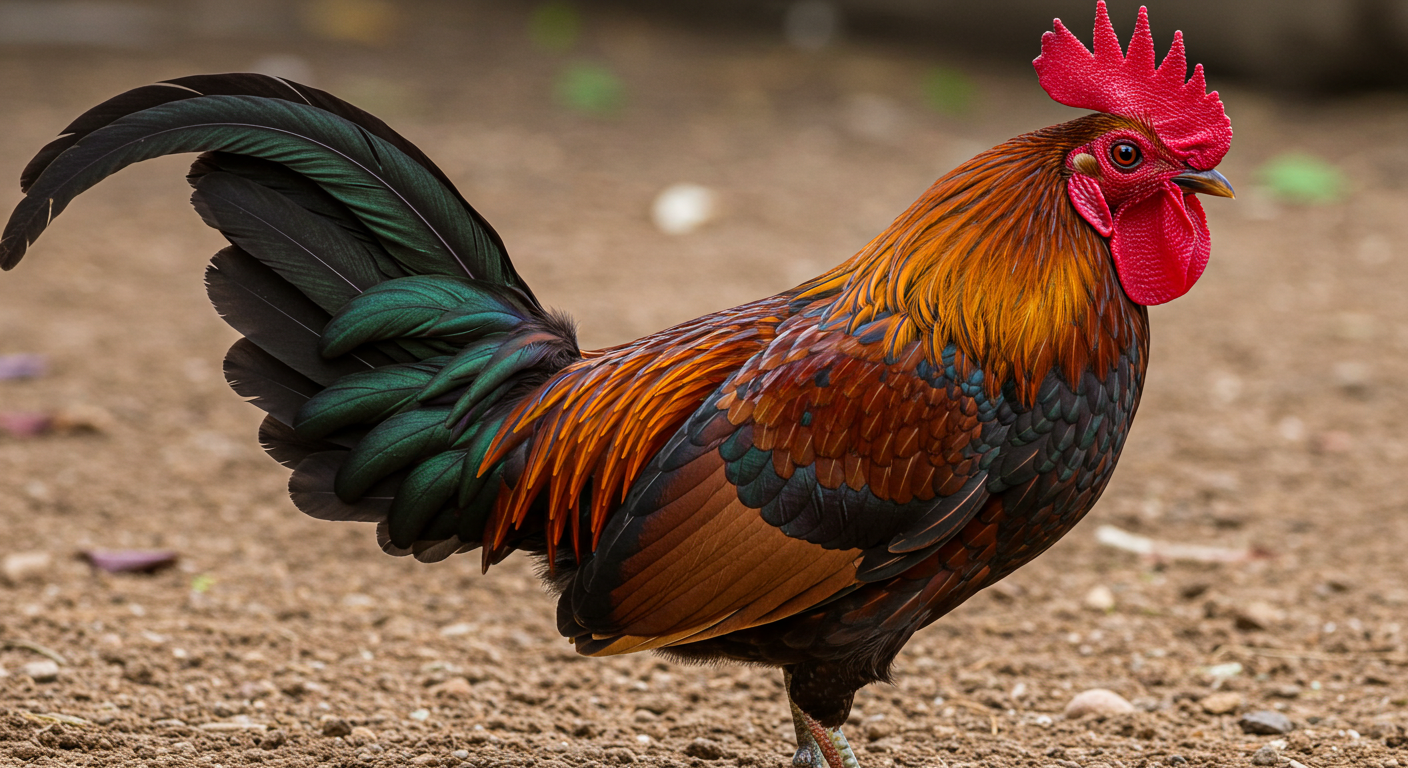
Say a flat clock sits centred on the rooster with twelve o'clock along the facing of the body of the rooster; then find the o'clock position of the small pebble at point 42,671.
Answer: The small pebble is roughly at 7 o'clock from the rooster.

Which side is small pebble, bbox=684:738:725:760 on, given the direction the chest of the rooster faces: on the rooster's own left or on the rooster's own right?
on the rooster's own left

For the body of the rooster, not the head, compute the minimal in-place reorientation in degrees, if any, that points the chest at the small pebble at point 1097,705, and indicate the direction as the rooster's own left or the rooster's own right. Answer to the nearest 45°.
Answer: approximately 45° to the rooster's own left

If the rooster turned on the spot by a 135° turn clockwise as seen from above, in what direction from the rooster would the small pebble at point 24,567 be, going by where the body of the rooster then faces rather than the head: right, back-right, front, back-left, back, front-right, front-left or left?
right

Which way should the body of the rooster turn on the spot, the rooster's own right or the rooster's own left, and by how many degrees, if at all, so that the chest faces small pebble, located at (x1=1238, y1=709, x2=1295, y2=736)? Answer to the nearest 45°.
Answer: approximately 45° to the rooster's own left

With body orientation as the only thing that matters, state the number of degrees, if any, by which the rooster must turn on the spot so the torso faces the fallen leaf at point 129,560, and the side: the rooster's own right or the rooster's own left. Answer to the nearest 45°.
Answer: approximately 135° to the rooster's own left

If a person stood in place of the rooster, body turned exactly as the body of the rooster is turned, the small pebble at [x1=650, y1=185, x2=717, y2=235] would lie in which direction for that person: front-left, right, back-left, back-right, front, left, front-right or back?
left

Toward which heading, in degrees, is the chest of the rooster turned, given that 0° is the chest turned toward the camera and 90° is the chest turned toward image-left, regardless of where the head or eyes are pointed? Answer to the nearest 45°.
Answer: approximately 270°

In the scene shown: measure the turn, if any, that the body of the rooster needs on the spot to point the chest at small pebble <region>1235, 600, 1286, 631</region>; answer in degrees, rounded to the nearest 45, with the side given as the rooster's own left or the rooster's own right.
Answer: approximately 45° to the rooster's own left

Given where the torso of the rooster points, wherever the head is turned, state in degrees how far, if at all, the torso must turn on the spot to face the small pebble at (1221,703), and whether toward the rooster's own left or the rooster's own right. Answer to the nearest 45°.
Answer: approximately 45° to the rooster's own left
